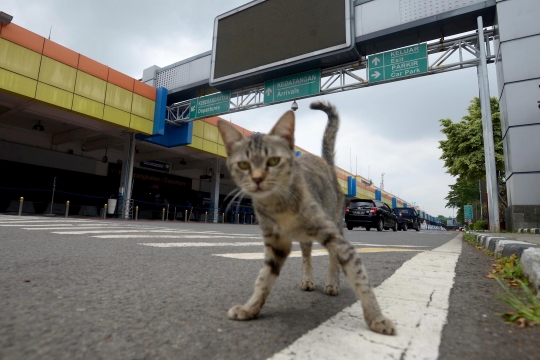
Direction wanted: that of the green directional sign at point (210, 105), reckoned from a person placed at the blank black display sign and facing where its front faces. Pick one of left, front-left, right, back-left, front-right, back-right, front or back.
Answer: right

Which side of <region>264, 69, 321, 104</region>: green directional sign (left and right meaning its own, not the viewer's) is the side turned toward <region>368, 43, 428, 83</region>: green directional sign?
left

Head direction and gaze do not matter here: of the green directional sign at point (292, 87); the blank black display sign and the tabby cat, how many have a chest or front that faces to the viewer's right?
0

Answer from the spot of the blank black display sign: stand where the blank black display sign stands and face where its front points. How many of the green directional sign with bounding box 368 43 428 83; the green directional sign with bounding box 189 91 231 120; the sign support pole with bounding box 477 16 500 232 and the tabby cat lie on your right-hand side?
1

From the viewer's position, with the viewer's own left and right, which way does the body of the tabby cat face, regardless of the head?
facing the viewer and to the left of the viewer

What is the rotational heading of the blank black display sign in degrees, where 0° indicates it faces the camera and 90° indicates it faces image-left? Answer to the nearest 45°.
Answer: approximately 45°

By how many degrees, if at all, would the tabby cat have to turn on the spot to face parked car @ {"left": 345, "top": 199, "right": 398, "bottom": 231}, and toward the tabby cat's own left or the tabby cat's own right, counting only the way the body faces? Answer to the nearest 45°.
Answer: approximately 135° to the tabby cat's own right

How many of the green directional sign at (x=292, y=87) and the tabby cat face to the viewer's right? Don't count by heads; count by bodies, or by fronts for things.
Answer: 0

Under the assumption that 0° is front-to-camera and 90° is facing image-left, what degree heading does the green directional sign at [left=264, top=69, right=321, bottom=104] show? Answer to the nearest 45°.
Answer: approximately 45°
